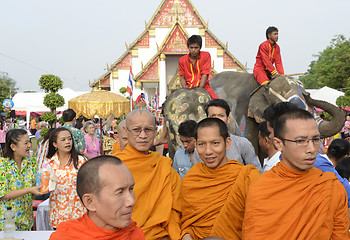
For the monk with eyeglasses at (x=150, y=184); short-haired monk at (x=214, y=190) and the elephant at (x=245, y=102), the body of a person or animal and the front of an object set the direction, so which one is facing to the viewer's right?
the elephant

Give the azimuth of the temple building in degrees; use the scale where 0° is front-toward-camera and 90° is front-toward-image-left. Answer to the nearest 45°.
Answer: approximately 0°

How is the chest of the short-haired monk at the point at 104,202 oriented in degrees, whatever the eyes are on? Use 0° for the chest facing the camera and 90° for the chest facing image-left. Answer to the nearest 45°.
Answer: approximately 315°

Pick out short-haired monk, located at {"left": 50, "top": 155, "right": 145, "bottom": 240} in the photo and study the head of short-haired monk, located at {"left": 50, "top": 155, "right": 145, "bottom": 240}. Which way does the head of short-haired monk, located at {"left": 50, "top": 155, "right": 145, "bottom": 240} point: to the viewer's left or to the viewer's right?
to the viewer's right

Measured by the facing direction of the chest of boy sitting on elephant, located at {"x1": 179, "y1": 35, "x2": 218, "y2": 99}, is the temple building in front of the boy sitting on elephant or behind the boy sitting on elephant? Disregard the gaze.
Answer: behind

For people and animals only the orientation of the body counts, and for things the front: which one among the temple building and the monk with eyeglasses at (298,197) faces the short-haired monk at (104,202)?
the temple building

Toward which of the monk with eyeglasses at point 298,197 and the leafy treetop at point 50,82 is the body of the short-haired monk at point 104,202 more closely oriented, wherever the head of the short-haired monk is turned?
the monk with eyeglasses

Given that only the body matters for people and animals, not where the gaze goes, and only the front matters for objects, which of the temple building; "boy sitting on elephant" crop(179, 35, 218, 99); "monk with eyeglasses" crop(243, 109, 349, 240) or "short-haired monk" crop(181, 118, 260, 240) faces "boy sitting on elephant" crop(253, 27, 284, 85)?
the temple building

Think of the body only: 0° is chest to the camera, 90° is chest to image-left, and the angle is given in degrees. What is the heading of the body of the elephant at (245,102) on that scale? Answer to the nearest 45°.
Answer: approximately 270°
